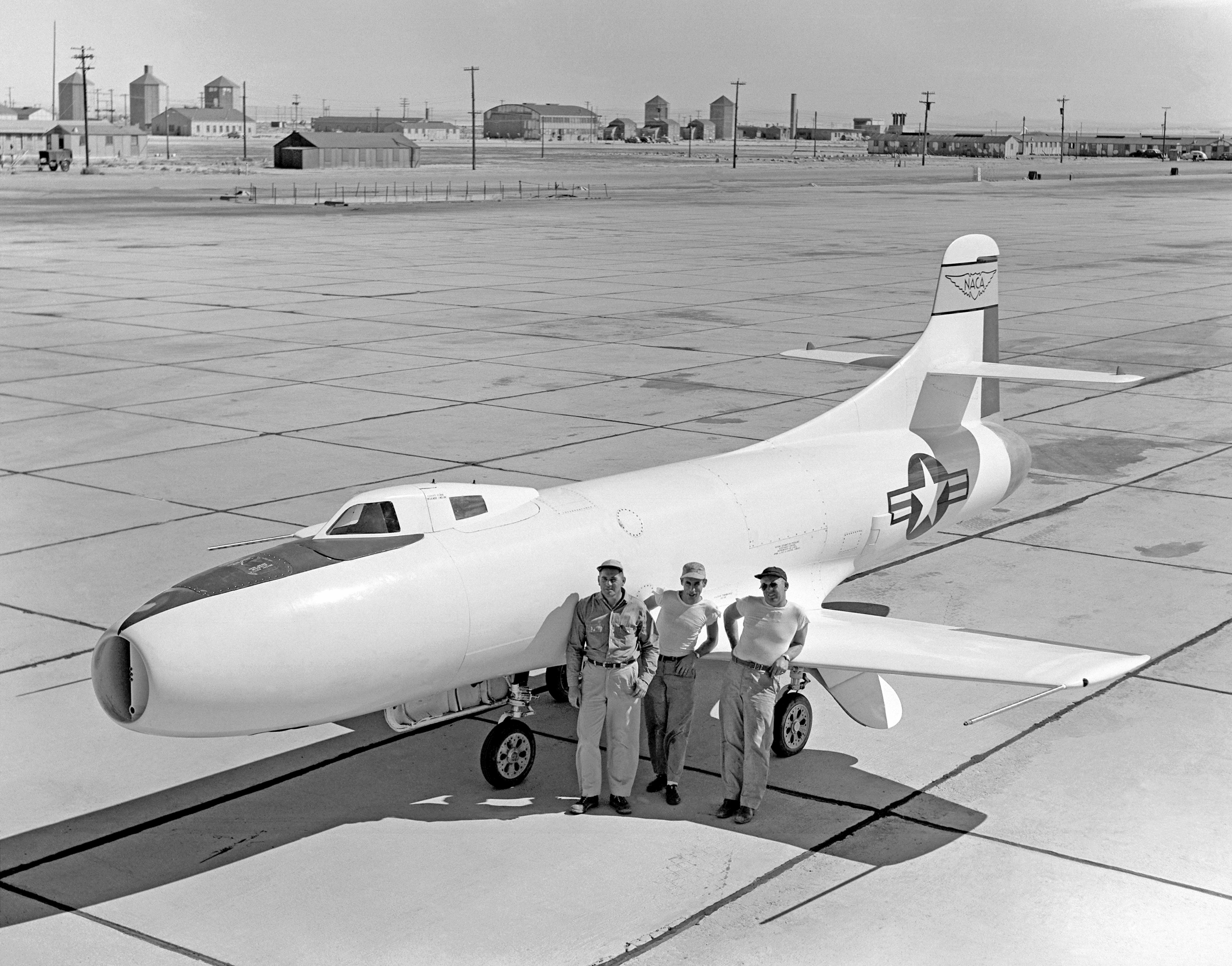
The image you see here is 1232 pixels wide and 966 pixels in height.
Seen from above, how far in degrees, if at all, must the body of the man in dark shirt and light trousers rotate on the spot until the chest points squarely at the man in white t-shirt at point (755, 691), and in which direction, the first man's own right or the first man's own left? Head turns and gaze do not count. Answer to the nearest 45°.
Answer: approximately 90° to the first man's own left

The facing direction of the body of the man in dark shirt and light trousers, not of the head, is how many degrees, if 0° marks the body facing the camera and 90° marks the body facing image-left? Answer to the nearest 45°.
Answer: approximately 0°

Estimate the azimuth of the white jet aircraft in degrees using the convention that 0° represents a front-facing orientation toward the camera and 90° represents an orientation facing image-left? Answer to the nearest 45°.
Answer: approximately 45°
